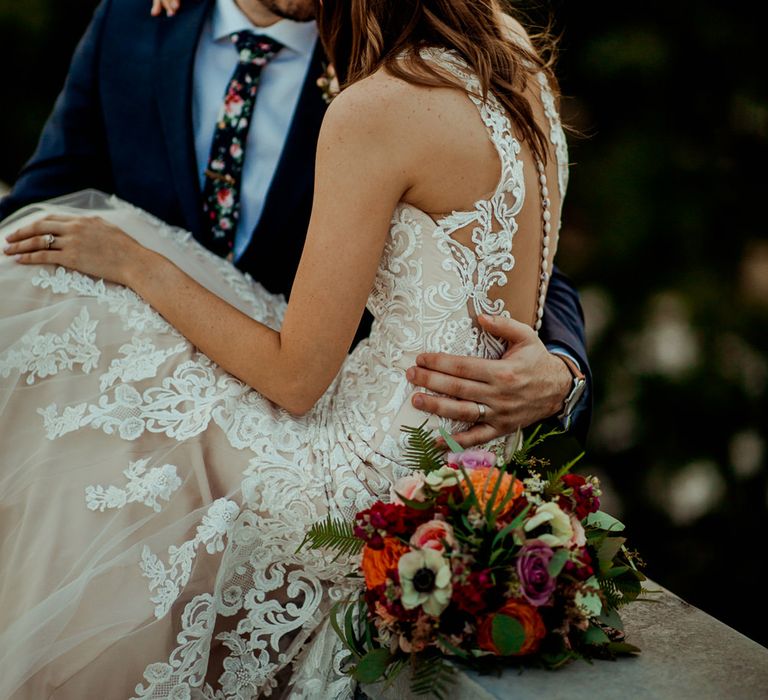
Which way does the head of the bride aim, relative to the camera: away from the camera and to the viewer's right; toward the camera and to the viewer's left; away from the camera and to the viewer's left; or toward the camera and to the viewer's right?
away from the camera and to the viewer's left

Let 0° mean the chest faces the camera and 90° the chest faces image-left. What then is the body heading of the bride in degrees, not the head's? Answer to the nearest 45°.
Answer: approximately 135°
